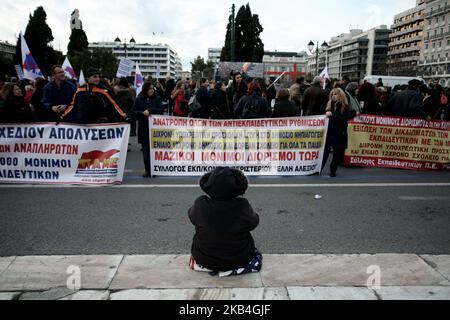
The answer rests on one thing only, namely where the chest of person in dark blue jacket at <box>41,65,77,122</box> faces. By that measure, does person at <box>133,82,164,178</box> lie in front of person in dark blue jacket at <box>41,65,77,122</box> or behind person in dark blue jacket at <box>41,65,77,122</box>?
in front

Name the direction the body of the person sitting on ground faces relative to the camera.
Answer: away from the camera

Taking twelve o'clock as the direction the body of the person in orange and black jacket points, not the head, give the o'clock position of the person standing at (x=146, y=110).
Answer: The person standing is roughly at 9 o'clock from the person in orange and black jacket.

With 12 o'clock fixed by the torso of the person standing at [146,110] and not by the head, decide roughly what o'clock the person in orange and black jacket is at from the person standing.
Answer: The person in orange and black jacket is roughly at 3 o'clock from the person standing.

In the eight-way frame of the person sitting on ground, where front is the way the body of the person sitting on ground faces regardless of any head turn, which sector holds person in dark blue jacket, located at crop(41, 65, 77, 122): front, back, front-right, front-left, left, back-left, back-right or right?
front-left

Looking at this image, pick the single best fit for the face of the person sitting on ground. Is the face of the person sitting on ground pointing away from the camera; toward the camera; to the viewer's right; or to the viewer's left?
away from the camera

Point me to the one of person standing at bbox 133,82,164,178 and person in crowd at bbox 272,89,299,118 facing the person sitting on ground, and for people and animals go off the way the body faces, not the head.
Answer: person standing at bbox 133,82,164,178

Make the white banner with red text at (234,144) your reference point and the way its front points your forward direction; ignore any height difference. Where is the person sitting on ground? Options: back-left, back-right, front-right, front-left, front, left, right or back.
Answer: front

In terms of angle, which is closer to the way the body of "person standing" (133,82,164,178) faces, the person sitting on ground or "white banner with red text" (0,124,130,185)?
the person sitting on ground

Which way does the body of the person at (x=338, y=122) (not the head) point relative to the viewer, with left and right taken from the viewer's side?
facing the viewer and to the left of the viewer

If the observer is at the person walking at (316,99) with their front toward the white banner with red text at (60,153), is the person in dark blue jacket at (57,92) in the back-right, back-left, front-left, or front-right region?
front-right

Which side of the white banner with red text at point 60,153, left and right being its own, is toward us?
front

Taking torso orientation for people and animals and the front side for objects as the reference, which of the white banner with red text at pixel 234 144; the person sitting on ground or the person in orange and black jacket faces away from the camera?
the person sitting on ground

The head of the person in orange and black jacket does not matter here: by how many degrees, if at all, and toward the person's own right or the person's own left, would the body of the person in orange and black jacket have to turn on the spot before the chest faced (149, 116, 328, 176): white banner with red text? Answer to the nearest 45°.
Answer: approximately 90° to the person's own left

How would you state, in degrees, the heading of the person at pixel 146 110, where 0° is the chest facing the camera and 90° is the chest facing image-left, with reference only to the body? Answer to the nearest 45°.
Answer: approximately 0°

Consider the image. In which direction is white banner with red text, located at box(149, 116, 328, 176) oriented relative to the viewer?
toward the camera

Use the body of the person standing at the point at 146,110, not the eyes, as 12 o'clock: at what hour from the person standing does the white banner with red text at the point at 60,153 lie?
The white banner with red text is roughly at 2 o'clock from the person standing.
